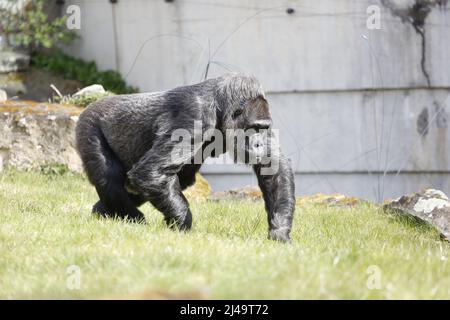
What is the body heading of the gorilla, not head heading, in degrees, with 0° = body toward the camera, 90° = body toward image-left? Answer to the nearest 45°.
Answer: approximately 270°

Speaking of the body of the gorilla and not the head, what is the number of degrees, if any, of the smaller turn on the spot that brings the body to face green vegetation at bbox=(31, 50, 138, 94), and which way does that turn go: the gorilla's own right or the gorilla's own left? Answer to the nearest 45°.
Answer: approximately 90° to the gorilla's own left

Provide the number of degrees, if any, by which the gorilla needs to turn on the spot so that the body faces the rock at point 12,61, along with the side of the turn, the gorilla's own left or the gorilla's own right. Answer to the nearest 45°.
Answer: approximately 90° to the gorilla's own left

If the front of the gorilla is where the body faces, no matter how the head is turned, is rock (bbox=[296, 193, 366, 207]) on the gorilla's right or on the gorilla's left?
on the gorilla's left

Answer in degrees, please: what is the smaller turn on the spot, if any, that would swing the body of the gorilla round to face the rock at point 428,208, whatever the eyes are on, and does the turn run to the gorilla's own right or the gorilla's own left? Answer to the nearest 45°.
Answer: approximately 45° to the gorilla's own left

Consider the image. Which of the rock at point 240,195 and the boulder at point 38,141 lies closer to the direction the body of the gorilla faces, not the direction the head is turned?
the rock

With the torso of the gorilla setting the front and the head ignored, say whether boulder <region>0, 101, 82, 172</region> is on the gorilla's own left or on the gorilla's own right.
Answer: on the gorilla's own left

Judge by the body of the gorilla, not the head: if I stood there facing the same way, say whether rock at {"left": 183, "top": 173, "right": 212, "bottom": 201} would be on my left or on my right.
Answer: on my left

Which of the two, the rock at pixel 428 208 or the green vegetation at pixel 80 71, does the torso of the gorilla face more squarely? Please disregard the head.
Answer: the rock
